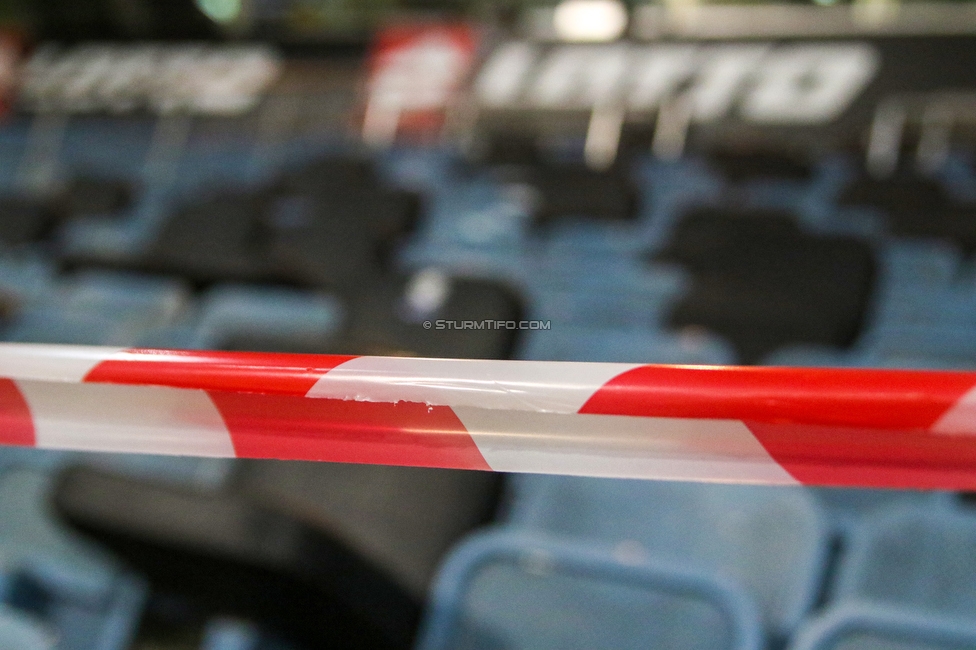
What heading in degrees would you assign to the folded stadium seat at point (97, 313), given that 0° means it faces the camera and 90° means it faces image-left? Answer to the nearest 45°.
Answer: approximately 45°

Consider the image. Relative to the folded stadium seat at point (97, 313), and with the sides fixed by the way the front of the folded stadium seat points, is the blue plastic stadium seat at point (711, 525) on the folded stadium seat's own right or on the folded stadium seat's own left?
on the folded stadium seat's own left

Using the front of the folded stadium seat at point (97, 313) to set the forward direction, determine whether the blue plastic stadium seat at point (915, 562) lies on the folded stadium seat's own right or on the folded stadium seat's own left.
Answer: on the folded stadium seat's own left

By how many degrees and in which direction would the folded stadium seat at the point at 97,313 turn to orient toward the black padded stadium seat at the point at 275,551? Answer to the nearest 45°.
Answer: approximately 45° to its left

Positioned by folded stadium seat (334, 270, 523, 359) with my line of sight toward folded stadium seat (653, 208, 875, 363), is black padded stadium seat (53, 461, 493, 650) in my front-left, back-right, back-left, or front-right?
back-right

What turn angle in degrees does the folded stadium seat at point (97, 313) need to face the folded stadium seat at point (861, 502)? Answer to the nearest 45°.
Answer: approximately 90° to its left

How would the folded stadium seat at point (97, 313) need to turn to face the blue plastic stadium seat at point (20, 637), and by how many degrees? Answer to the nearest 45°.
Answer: approximately 45° to its left
